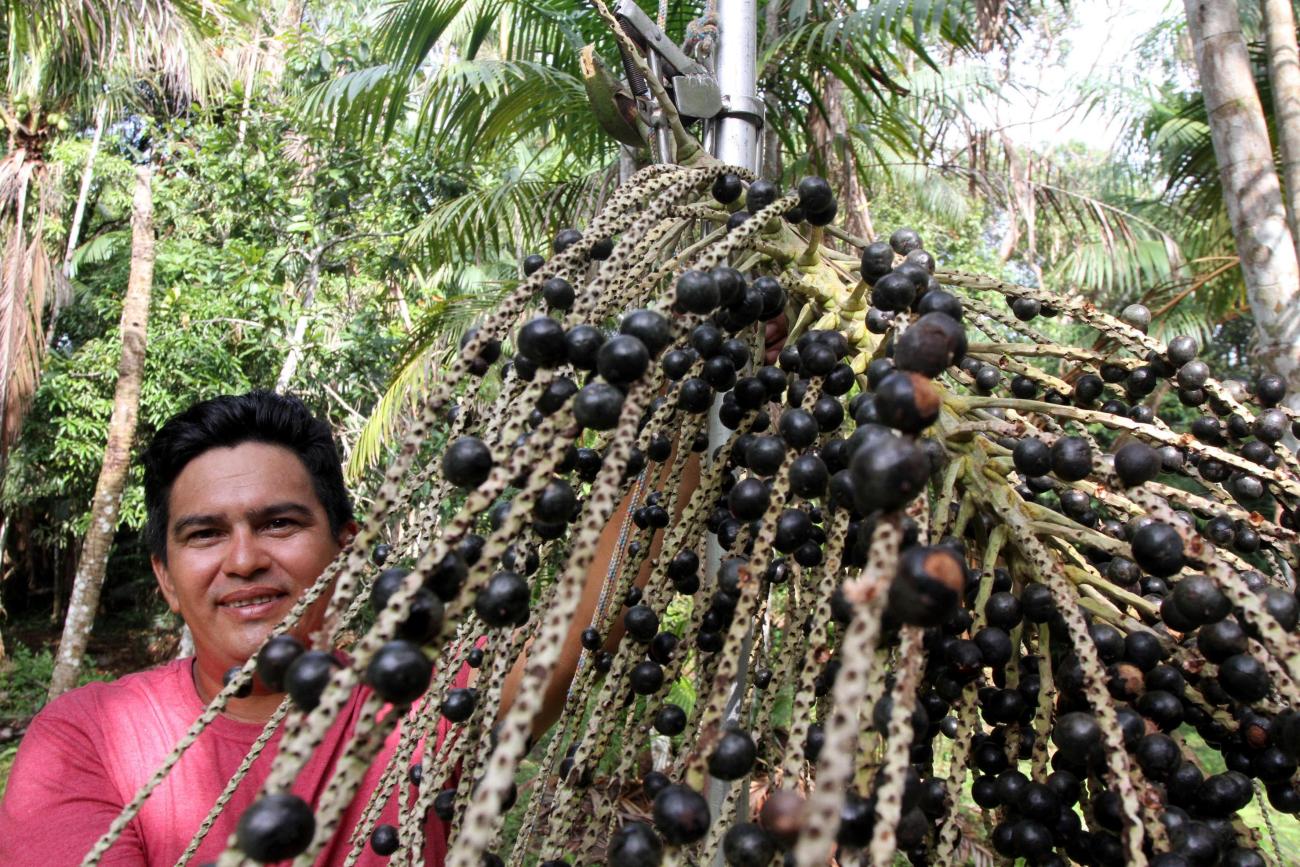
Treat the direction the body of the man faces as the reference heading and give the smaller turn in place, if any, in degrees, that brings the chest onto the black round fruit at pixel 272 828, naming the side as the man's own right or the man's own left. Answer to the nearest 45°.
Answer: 0° — they already face it

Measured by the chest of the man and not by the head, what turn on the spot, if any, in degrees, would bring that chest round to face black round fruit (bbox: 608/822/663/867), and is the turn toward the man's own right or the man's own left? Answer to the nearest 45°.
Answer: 0° — they already face it

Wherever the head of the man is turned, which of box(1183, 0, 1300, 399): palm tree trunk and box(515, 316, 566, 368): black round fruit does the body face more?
the black round fruit

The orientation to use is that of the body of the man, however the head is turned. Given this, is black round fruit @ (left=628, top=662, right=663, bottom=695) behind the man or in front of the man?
in front

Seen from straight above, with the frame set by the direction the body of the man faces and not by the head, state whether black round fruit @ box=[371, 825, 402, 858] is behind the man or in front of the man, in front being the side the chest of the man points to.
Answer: in front

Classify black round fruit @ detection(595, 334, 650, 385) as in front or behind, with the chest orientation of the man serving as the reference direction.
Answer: in front

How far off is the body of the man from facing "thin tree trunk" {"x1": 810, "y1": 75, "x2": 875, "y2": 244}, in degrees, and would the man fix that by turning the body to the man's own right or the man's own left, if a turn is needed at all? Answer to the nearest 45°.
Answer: approximately 135° to the man's own left

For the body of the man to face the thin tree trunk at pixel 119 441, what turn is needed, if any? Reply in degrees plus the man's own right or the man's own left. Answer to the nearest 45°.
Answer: approximately 180°

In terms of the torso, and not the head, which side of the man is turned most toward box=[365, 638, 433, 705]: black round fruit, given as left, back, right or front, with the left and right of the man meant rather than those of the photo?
front

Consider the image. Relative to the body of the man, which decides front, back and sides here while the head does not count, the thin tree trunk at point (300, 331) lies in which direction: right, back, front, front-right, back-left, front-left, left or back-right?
back

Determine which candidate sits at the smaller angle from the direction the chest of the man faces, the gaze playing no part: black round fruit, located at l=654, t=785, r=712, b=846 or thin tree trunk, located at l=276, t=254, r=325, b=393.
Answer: the black round fruit

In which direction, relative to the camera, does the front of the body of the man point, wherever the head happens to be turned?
toward the camera
